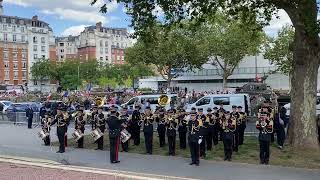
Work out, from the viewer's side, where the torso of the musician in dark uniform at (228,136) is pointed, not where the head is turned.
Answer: toward the camera

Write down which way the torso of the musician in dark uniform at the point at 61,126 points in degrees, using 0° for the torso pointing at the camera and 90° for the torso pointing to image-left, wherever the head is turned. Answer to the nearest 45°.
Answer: approximately 45°

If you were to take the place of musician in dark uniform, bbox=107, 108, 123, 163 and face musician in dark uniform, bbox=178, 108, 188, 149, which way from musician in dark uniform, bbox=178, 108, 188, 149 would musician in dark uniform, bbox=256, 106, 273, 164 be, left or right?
right

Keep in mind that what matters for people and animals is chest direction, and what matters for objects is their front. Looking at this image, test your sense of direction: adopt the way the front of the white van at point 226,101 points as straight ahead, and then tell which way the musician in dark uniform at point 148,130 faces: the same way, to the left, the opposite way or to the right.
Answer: to the left

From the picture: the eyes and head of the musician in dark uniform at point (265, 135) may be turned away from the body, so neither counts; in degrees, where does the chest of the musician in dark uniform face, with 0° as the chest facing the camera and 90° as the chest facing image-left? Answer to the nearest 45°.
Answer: approximately 0°

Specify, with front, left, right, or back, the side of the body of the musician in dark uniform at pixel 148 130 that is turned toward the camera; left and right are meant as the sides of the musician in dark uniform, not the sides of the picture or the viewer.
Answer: front

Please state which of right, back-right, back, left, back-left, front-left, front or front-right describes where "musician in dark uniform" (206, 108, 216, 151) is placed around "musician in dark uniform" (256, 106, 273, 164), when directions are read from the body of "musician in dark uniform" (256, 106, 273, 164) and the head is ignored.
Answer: back-right

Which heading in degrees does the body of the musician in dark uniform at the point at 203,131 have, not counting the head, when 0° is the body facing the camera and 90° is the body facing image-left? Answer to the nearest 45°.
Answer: approximately 45°

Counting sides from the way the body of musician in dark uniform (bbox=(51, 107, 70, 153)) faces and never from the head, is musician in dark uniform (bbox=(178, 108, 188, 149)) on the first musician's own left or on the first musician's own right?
on the first musician's own left

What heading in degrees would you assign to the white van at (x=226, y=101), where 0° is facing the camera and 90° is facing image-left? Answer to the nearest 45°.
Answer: approximately 90°
